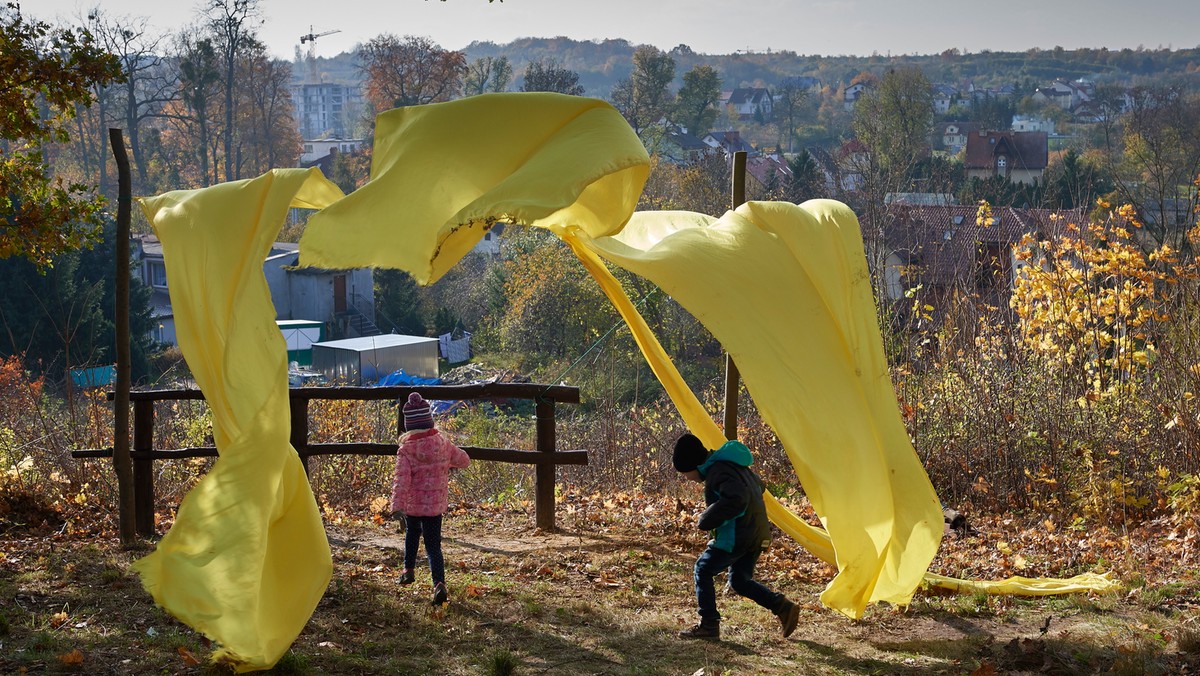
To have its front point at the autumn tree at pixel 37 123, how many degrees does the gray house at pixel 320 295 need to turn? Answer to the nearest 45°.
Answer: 0° — it already faces it

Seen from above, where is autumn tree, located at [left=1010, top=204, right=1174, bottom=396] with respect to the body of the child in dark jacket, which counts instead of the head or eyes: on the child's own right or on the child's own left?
on the child's own right

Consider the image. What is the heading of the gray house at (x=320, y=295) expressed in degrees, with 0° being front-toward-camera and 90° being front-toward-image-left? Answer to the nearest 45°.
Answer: approximately 0°

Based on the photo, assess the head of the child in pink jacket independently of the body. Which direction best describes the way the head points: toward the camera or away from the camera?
away from the camera

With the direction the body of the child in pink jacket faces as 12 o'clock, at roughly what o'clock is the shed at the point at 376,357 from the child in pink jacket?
The shed is roughly at 12 o'clock from the child in pink jacket.

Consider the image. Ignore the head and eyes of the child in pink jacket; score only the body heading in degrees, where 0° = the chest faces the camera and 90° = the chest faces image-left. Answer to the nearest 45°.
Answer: approximately 180°

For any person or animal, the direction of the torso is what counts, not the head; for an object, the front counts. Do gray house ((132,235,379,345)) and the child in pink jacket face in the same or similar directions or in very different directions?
very different directions

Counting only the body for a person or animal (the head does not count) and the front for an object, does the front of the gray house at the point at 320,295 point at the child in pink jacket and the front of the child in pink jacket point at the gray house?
yes
